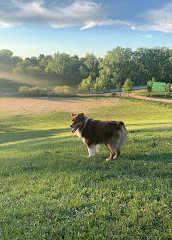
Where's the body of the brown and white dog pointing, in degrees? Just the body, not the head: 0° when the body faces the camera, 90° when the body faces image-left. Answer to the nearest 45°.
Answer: approximately 90°
